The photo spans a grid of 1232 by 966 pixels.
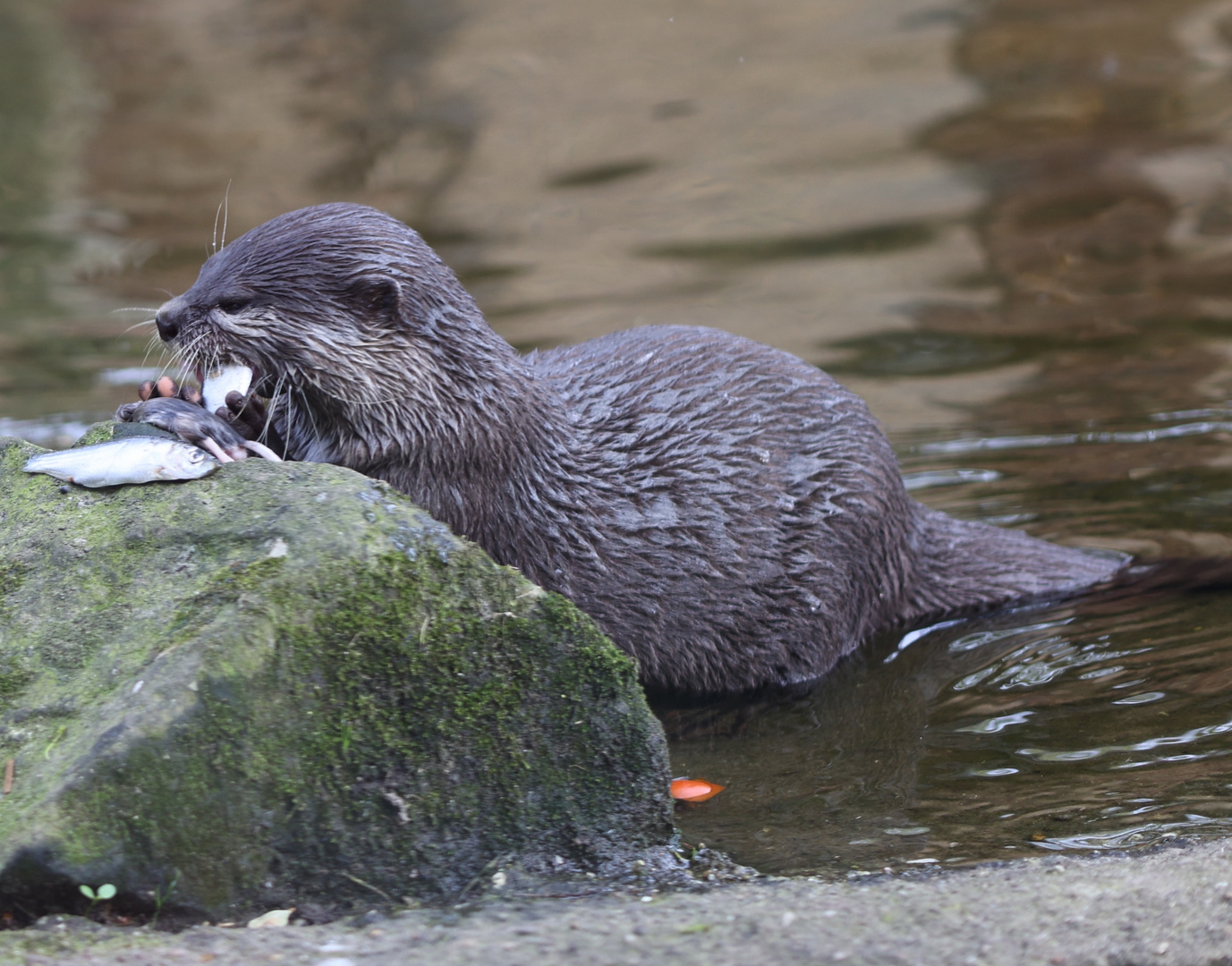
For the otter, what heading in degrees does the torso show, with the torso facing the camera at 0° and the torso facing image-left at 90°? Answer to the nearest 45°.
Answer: approximately 90°

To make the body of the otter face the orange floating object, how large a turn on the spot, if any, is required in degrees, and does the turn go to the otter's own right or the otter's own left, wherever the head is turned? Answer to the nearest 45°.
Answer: approximately 90° to the otter's own left

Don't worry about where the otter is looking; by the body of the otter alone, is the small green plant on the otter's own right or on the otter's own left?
on the otter's own left

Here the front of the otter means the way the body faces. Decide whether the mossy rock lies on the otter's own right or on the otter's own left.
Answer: on the otter's own left
